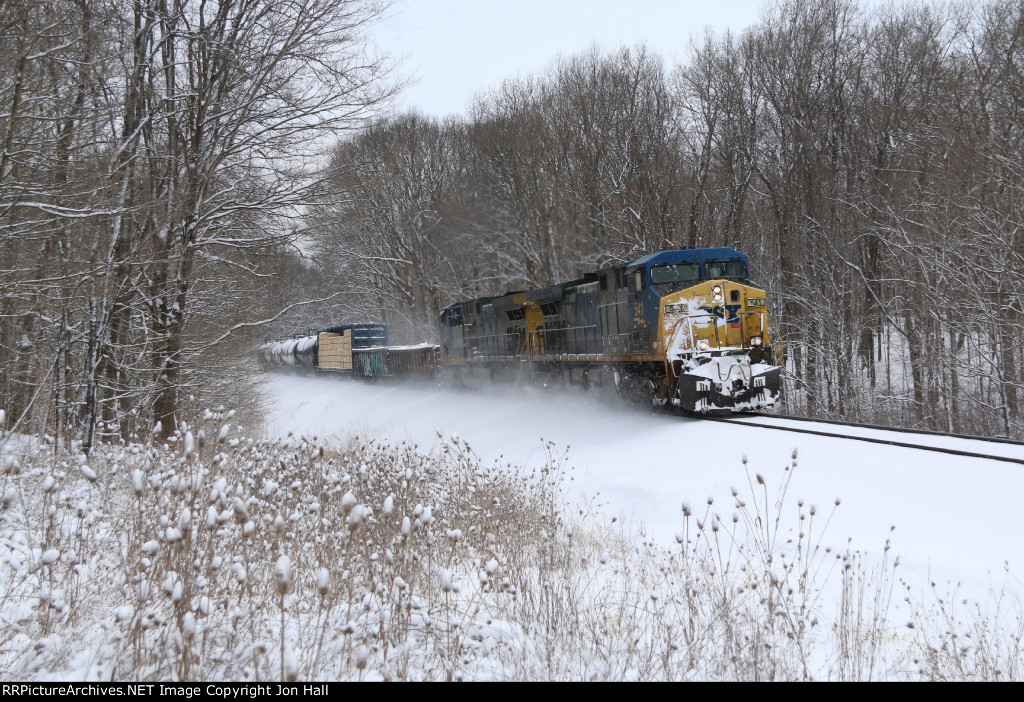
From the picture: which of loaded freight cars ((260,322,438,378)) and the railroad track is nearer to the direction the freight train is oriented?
the railroad track

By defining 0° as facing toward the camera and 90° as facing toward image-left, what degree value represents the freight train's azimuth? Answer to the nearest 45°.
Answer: approximately 315°

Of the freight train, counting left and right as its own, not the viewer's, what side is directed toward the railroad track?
front
